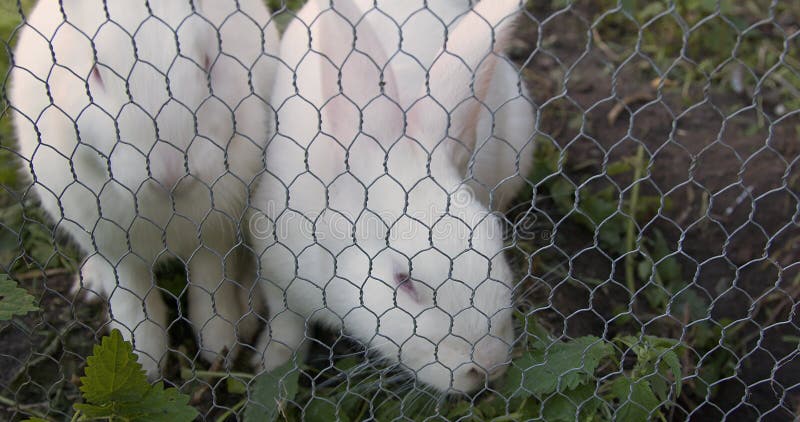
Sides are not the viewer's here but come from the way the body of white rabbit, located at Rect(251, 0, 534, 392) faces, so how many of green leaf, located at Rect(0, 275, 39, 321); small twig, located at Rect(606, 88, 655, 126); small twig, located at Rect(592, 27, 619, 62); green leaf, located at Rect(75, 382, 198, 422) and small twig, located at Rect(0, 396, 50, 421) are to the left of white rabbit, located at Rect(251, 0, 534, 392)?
2

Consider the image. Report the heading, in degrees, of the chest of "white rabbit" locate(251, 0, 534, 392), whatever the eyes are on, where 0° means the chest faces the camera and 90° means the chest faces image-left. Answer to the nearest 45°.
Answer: approximately 315°

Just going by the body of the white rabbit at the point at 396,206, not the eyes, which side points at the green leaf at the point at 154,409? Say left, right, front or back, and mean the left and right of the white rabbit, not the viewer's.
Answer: right

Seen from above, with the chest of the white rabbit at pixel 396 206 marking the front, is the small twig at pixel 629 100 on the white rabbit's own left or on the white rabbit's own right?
on the white rabbit's own left

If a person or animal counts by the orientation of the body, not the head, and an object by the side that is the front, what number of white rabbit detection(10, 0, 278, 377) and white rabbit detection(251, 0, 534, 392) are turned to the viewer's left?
0

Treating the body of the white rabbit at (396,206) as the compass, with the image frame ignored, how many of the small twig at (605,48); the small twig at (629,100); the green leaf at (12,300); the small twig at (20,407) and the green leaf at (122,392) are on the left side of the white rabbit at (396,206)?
2
